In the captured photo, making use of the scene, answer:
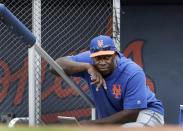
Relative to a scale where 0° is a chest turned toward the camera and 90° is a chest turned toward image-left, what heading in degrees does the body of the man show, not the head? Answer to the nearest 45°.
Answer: approximately 45°
